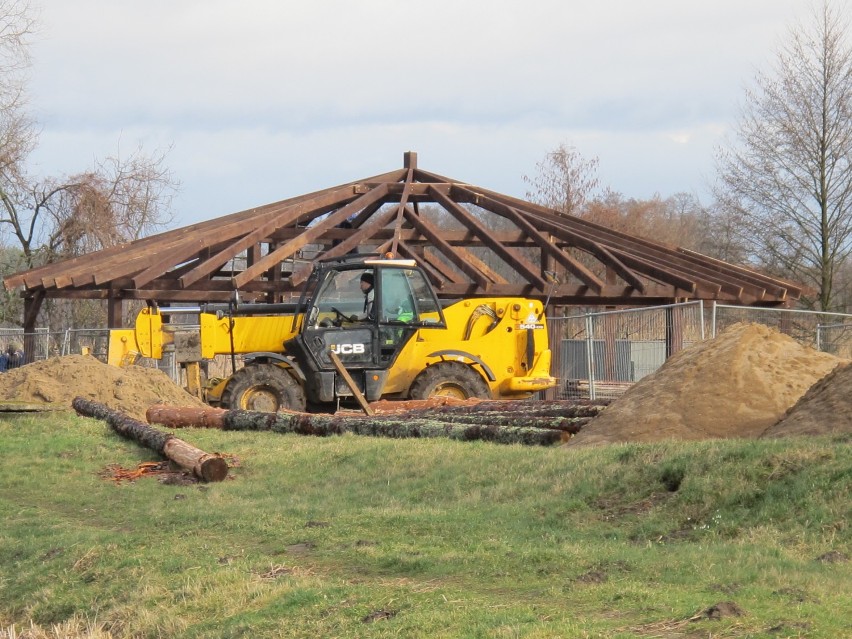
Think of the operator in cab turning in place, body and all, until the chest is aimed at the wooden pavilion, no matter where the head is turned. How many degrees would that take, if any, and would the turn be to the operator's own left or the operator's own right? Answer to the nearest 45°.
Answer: approximately 90° to the operator's own right

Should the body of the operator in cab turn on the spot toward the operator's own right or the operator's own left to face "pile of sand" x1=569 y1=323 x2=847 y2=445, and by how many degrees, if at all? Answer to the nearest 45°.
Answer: approximately 135° to the operator's own left

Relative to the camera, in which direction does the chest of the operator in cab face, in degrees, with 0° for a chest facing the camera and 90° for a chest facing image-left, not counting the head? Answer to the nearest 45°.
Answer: approximately 90°

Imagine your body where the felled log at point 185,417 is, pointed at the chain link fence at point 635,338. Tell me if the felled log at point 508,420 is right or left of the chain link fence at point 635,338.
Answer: right

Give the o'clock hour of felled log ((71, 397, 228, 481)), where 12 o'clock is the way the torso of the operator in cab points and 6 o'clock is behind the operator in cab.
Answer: The felled log is roughly at 10 o'clock from the operator in cab.

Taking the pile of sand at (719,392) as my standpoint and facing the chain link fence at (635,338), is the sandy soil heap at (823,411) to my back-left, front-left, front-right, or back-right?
back-right

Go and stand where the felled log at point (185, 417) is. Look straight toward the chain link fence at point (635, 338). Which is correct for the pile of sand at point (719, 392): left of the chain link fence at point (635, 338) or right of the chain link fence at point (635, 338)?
right

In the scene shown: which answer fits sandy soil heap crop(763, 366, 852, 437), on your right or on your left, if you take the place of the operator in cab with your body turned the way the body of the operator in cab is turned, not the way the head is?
on your left

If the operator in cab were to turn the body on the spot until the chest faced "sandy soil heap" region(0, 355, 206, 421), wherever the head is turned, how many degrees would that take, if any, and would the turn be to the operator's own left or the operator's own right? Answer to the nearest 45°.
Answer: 0° — they already face it
